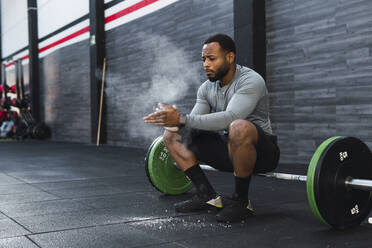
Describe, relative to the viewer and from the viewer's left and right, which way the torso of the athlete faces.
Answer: facing the viewer and to the left of the viewer

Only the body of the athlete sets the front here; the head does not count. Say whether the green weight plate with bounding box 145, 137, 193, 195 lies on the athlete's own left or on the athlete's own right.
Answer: on the athlete's own right
